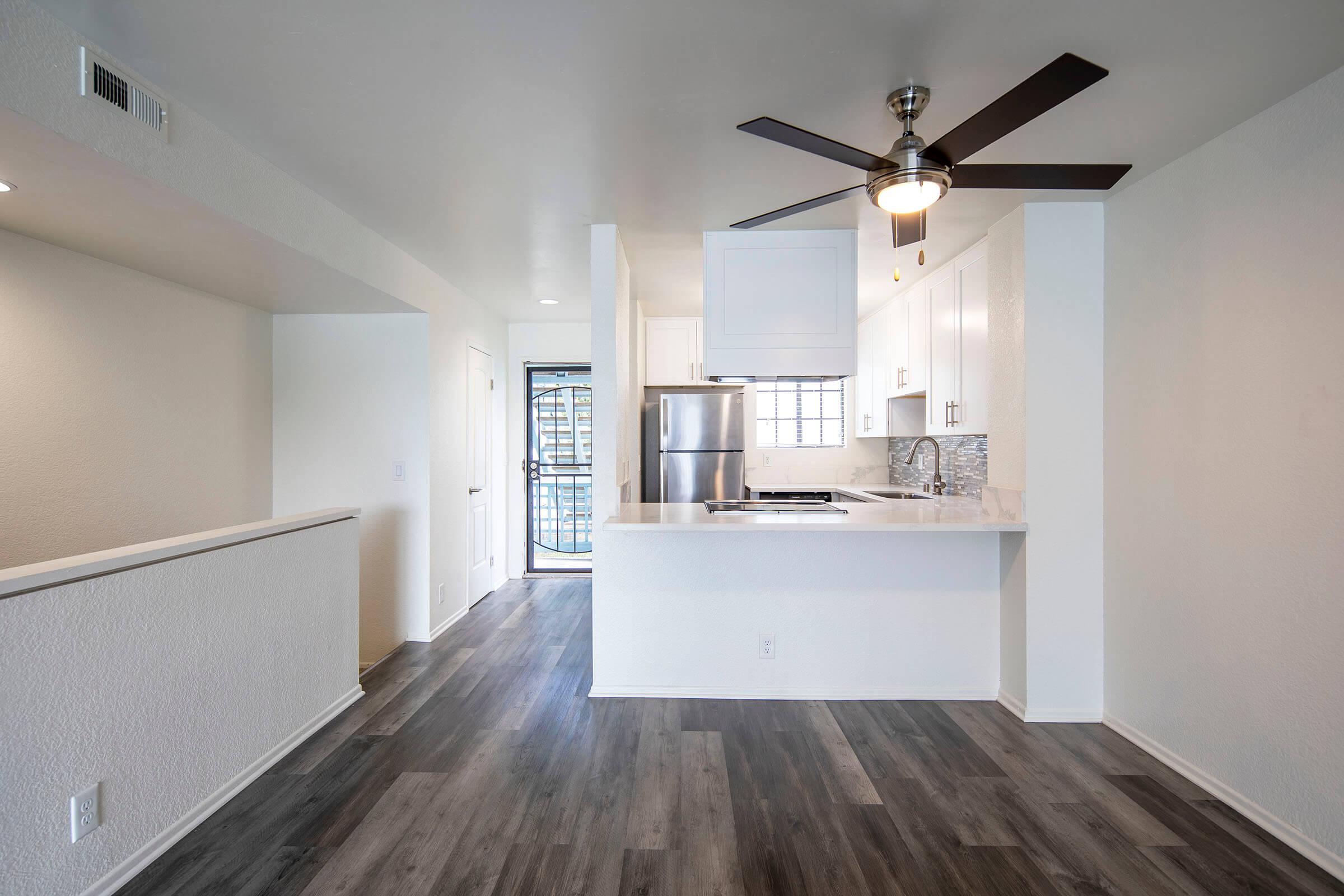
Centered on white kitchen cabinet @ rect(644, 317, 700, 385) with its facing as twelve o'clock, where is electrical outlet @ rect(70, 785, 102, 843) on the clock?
The electrical outlet is roughly at 1 o'clock from the white kitchen cabinet.

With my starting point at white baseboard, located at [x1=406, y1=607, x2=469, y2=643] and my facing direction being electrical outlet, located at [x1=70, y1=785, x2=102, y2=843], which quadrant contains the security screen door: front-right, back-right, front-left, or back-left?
back-left

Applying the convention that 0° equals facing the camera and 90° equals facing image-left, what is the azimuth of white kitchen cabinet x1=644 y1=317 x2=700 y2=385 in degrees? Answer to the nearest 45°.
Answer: approximately 0°

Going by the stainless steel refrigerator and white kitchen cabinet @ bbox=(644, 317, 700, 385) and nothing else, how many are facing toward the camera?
2

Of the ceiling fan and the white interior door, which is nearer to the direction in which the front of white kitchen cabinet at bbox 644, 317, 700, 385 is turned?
the ceiling fan

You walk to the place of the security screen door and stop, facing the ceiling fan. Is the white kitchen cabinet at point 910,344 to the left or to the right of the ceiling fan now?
left

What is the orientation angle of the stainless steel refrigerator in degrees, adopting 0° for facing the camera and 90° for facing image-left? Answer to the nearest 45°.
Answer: approximately 0°

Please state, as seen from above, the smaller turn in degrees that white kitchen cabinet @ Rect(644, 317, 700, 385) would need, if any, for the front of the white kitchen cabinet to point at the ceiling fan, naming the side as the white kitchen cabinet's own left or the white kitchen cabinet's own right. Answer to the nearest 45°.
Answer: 0° — it already faces it

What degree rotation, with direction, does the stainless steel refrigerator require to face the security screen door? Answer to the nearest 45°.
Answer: approximately 135° to its right

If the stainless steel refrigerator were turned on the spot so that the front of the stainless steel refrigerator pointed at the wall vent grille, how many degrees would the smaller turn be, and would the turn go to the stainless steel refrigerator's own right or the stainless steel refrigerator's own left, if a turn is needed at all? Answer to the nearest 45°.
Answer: approximately 45° to the stainless steel refrigerator's own right

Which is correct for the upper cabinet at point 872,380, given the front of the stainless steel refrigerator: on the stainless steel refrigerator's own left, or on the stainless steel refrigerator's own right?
on the stainless steel refrigerator's own left

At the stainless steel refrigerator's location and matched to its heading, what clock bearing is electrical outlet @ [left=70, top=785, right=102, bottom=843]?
The electrical outlet is roughly at 1 o'clock from the stainless steel refrigerator.
